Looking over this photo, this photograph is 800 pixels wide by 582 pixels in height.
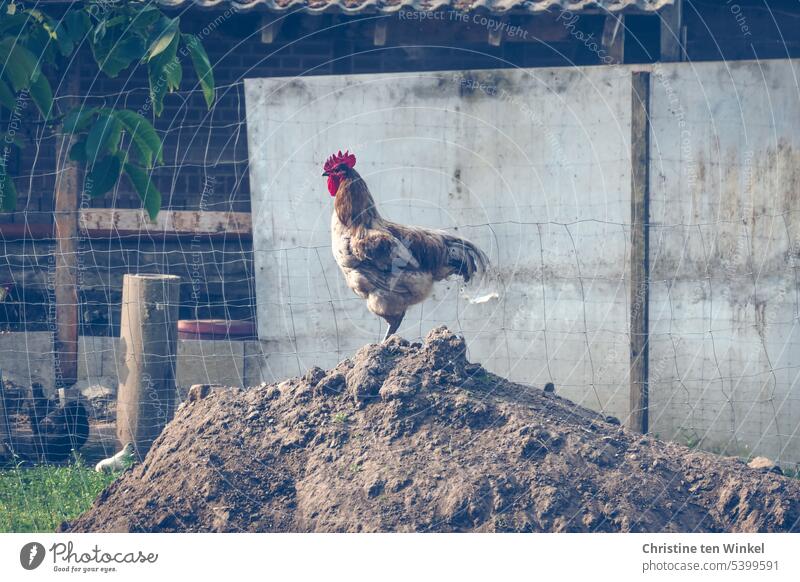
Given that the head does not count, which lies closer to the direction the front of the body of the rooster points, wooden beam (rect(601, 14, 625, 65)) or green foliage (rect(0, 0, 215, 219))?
the green foliage

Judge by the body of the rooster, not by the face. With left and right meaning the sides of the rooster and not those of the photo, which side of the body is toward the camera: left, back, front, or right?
left

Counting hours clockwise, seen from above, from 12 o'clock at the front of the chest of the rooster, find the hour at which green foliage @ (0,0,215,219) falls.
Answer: The green foliage is roughly at 12 o'clock from the rooster.

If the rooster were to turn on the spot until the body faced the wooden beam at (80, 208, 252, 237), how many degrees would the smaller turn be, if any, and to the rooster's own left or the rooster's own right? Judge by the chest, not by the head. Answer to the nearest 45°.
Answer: approximately 45° to the rooster's own right

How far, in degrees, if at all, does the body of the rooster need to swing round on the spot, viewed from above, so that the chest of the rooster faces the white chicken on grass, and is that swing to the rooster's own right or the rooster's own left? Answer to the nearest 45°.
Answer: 0° — it already faces it

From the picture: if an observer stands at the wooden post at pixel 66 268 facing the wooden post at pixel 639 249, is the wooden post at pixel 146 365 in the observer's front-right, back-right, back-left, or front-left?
front-right

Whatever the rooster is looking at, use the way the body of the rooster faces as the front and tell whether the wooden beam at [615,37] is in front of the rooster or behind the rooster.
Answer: behind

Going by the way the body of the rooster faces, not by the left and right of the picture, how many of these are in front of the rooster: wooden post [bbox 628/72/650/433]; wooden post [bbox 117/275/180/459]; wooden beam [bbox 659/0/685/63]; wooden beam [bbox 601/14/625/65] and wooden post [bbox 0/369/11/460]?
2

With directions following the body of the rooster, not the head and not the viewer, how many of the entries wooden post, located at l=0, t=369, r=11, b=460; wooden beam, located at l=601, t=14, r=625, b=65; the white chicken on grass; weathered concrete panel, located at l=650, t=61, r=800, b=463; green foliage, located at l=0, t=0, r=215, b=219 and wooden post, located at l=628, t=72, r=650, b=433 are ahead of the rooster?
3

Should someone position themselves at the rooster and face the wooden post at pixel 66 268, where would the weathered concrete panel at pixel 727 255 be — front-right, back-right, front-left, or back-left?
back-right

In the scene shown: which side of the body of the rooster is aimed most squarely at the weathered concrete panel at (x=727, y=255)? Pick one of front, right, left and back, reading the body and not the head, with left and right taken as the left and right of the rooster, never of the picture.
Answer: back

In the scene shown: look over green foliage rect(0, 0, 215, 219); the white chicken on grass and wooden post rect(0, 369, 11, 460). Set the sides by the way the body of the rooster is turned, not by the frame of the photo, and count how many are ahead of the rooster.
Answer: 3

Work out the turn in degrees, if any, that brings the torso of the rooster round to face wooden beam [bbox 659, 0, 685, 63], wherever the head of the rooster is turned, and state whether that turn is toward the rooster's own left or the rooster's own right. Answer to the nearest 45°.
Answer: approximately 135° to the rooster's own right

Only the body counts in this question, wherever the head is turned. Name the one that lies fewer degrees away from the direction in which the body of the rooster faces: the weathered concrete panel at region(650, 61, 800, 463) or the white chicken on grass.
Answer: the white chicken on grass

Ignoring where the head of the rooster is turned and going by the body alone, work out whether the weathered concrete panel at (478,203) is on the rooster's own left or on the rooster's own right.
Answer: on the rooster's own right
